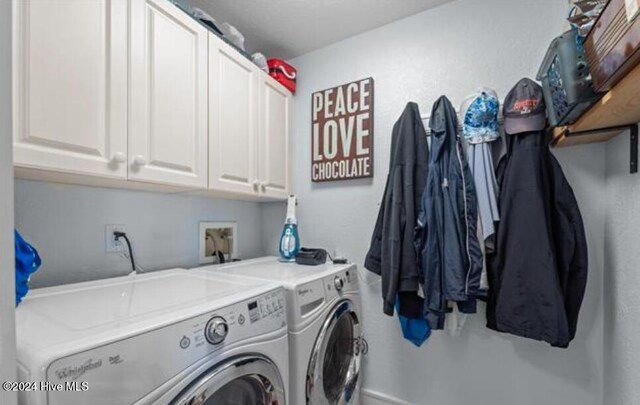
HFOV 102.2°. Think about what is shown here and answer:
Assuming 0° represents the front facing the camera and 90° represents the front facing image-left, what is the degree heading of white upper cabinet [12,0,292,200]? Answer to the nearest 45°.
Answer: approximately 315°

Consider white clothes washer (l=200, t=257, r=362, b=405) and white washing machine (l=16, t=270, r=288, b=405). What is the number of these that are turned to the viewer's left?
0

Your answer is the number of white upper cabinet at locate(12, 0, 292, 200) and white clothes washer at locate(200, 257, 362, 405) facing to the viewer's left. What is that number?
0

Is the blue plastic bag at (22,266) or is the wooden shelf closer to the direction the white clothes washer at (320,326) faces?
the wooden shelf

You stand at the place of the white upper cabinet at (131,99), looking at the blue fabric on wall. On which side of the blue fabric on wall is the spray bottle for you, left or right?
left

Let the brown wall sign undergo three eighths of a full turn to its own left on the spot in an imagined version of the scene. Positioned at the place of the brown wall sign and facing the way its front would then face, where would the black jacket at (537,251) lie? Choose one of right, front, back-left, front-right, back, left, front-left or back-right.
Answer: front-right

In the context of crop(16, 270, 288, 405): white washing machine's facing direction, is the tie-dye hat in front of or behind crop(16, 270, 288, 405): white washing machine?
in front

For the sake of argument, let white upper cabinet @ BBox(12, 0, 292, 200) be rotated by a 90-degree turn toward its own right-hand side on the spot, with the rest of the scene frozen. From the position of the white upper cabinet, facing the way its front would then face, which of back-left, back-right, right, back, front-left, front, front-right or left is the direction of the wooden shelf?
left

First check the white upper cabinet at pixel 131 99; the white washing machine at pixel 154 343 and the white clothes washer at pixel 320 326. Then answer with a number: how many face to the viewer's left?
0

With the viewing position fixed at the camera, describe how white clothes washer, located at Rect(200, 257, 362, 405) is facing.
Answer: facing the viewer and to the right of the viewer

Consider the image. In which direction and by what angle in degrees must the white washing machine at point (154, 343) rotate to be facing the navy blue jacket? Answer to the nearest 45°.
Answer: approximately 45° to its left

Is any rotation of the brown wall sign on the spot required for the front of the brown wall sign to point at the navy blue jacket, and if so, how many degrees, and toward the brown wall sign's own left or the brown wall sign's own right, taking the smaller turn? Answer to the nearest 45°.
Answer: approximately 90° to the brown wall sign's own left

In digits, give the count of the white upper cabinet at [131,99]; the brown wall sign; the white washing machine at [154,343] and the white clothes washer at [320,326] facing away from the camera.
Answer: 0
